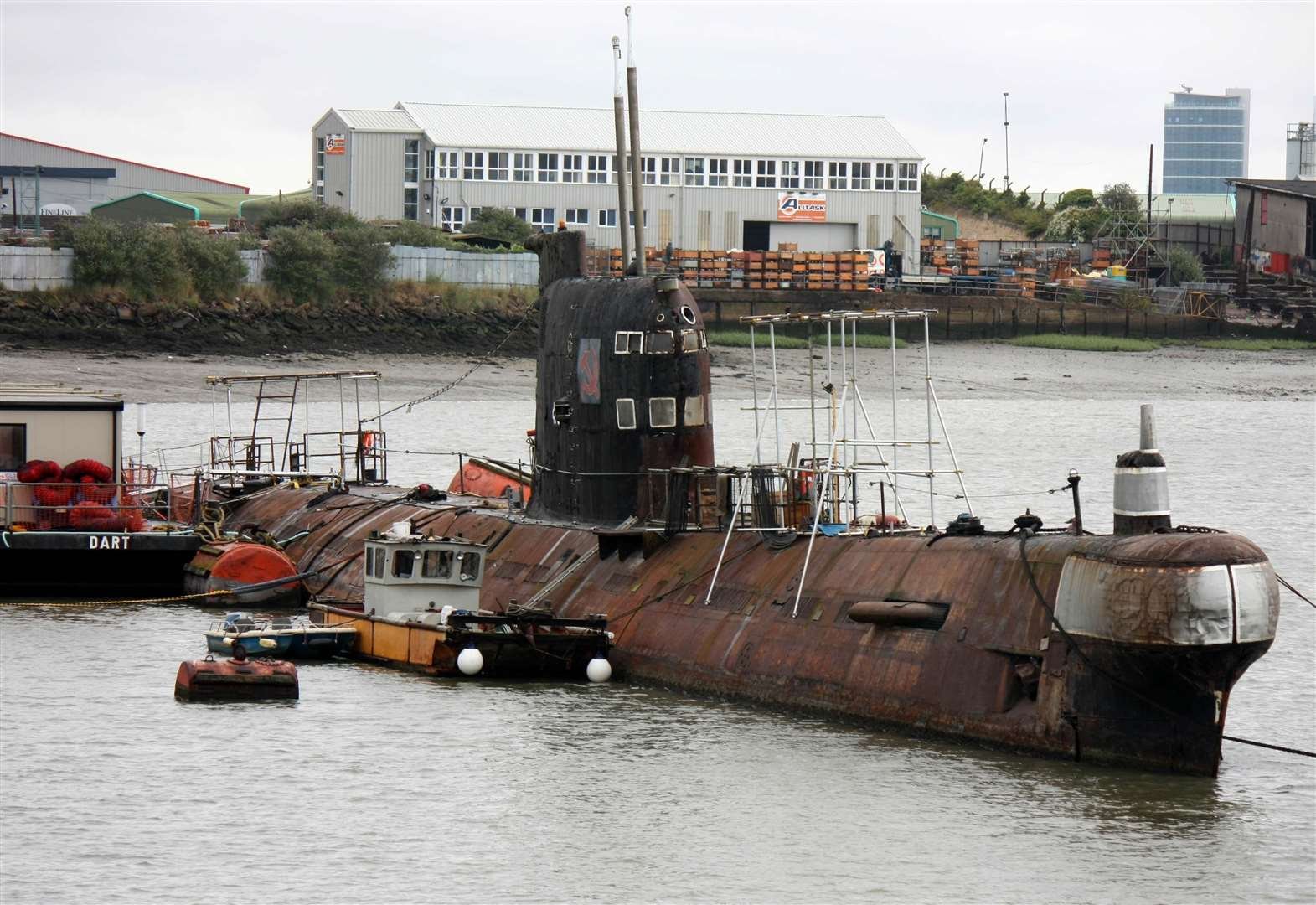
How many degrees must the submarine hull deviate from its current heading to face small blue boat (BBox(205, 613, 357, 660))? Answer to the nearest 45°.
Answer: approximately 180°

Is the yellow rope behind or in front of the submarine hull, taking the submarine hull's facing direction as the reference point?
behind

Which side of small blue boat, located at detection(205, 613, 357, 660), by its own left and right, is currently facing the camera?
right

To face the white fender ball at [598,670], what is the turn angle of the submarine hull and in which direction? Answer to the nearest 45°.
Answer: approximately 180°

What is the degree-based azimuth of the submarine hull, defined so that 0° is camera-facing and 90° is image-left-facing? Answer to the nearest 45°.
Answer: approximately 315°

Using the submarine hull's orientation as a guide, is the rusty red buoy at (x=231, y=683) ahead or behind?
behind

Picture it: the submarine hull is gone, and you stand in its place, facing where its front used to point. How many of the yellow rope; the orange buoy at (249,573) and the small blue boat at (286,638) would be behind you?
3
